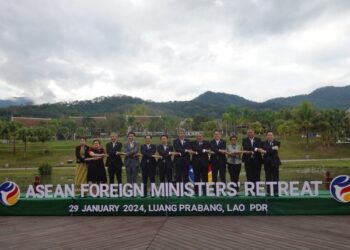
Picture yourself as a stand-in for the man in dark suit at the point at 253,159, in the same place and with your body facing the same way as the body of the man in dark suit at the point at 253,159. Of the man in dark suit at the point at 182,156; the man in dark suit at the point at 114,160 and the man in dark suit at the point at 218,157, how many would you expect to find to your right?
3

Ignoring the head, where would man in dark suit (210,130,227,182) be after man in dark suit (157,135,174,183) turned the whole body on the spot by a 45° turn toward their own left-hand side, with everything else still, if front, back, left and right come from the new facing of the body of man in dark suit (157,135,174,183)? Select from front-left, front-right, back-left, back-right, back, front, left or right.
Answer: front-left

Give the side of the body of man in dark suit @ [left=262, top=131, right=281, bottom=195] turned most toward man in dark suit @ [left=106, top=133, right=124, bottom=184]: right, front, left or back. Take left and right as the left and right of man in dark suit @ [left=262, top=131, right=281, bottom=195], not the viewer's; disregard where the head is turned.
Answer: right

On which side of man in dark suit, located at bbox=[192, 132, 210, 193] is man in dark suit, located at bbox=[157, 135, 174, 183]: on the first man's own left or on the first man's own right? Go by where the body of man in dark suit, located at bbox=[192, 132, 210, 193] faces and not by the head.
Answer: on the first man's own right

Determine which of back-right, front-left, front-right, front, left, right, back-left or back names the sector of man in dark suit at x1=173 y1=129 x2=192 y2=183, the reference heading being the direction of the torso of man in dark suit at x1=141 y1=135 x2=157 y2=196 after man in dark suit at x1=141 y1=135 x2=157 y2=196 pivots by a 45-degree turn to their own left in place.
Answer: front-left

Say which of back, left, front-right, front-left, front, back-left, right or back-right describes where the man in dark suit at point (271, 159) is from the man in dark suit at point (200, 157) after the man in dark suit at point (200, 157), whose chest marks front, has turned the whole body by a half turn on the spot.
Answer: right

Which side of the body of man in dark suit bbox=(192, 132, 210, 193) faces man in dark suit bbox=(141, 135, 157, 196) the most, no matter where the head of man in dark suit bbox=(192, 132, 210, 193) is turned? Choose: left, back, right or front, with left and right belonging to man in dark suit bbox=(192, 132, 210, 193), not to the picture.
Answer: right

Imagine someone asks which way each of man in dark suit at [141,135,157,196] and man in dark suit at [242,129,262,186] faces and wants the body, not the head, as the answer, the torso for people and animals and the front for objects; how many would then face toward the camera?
2

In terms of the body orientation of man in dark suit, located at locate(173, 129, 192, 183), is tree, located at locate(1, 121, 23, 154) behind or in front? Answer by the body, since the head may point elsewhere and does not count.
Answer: behind

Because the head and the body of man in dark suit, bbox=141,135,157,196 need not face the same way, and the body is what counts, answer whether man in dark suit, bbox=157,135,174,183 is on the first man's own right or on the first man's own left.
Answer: on the first man's own left
